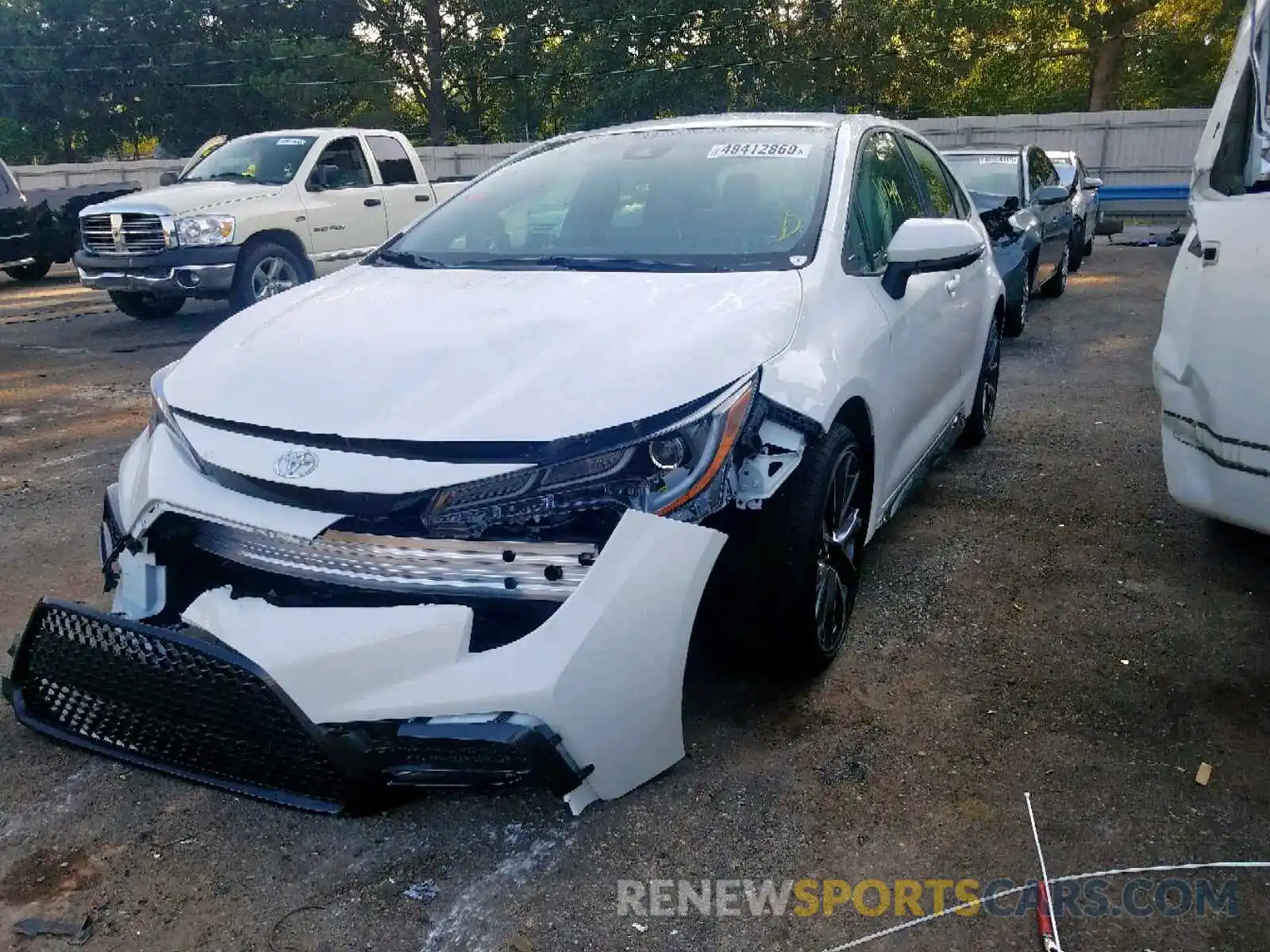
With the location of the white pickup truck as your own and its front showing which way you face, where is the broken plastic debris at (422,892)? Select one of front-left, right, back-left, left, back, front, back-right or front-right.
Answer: front-left

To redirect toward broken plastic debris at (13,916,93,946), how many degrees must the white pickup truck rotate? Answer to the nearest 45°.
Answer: approximately 45° to its left

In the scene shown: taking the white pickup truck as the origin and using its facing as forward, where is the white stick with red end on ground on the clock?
The white stick with red end on ground is roughly at 10 o'clock from the white pickup truck.

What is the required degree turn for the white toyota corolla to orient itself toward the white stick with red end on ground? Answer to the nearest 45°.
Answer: approximately 90° to its left

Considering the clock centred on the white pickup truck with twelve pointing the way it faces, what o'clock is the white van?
The white van is roughly at 10 o'clock from the white pickup truck.

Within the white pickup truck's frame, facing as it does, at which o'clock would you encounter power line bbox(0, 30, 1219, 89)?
The power line is roughly at 6 o'clock from the white pickup truck.

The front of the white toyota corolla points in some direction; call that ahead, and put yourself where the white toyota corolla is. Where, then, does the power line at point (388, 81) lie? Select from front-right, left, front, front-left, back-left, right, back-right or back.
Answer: back-right

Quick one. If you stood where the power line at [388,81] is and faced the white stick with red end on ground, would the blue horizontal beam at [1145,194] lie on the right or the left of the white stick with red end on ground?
left

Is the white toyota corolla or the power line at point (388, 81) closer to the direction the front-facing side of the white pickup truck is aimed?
the white toyota corolla

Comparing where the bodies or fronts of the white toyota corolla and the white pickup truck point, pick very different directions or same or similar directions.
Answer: same or similar directions

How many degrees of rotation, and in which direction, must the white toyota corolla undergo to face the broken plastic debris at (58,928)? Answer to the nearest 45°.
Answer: approximately 45° to its right

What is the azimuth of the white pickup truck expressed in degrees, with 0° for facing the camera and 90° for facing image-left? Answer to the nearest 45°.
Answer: approximately 45°

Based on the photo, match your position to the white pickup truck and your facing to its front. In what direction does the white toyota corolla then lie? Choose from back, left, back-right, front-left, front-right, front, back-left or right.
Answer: front-left

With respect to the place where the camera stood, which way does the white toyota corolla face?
facing the viewer and to the left of the viewer

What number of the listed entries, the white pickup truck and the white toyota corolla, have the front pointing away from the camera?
0
